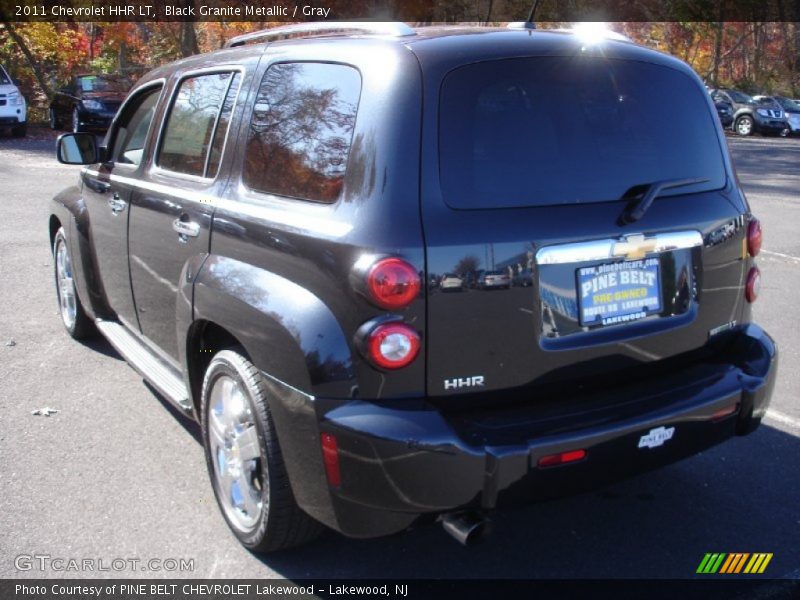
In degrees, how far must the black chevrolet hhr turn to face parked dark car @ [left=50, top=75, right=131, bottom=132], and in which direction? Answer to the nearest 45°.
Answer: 0° — it already faces it

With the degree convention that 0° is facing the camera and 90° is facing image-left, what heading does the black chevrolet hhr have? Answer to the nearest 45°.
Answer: approximately 135°

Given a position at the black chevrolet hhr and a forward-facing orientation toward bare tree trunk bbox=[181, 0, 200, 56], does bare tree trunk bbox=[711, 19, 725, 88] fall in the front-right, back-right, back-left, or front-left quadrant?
front-right

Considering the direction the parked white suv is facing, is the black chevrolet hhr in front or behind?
in front

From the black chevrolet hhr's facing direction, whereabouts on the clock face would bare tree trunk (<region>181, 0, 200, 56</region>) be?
The bare tree trunk is roughly at 1 o'clock from the black chevrolet hhr.

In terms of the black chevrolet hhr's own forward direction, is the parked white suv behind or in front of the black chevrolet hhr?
in front

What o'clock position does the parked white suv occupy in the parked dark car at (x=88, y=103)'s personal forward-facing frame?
The parked white suv is roughly at 3 o'clock from the parked dark car.

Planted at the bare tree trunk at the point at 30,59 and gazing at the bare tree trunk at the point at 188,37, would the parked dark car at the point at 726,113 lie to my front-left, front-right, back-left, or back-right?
front-right

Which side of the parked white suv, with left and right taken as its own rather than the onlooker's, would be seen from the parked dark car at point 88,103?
left

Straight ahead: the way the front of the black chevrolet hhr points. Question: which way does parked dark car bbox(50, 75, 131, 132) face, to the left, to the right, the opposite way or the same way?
the opposite way

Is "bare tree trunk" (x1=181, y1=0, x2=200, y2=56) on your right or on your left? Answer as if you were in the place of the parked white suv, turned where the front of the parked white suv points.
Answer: on your left

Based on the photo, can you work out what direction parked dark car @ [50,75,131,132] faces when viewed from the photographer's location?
facing the viewer and to the right of the viewer

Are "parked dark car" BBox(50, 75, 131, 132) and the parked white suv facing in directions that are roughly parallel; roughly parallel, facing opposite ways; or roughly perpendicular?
roughly parallel

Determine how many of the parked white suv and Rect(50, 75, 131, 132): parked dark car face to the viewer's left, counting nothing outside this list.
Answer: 0

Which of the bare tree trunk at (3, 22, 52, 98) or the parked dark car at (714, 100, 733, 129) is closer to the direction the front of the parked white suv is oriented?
the parked dark car
